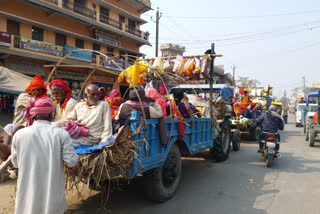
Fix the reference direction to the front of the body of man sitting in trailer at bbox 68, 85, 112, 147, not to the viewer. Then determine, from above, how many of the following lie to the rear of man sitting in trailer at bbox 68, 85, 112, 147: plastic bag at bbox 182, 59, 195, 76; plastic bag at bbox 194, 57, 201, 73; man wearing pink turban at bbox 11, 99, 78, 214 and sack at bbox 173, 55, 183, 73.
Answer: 3

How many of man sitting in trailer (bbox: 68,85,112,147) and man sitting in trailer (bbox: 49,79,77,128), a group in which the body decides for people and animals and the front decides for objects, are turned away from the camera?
0

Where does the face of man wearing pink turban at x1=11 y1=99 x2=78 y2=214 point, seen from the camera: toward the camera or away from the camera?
away from the camera

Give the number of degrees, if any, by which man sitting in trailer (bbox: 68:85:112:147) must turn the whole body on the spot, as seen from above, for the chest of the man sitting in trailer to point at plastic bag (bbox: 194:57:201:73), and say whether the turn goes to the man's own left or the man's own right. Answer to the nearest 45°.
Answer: approximately 180°

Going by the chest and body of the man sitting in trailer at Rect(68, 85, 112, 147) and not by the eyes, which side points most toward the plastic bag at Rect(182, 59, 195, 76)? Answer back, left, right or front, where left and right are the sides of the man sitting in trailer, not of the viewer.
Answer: back

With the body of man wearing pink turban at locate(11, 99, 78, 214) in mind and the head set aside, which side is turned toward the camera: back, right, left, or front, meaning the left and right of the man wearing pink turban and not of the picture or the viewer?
back

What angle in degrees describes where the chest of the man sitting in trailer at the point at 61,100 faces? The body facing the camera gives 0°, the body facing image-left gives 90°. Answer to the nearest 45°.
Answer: approximately 45°

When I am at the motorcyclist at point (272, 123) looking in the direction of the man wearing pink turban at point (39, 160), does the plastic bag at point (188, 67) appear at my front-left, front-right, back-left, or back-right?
front-right
